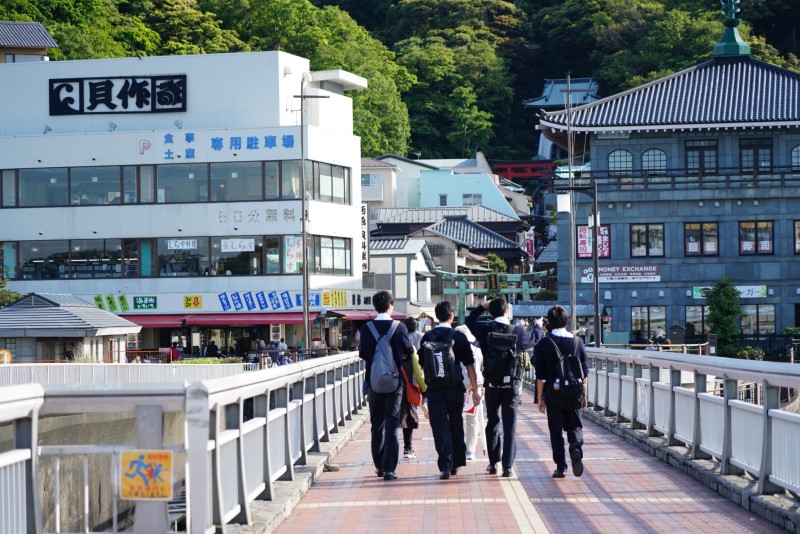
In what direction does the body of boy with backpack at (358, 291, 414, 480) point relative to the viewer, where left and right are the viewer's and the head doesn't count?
facing away from the viewer

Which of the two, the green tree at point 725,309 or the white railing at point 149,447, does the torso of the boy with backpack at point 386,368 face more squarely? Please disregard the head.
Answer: the green tree

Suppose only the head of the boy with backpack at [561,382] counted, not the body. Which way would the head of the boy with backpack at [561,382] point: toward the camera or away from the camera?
away from the camera

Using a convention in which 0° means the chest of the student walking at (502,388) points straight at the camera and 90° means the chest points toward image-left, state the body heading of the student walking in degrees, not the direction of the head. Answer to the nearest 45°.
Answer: approximately 180°

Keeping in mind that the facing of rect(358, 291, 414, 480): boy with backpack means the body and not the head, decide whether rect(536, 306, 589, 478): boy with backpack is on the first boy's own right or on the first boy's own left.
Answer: on the first boy's own right

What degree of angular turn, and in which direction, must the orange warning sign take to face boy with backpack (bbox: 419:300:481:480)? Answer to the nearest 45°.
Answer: approximately 135° to its left

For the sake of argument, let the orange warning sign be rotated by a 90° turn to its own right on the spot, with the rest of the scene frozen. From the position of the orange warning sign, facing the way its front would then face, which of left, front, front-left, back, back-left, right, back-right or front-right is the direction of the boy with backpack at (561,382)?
back-right

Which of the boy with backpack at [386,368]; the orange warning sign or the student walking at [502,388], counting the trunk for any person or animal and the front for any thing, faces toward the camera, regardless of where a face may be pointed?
the orange warning sign

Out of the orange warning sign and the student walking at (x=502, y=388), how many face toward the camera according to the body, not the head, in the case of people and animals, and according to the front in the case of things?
1

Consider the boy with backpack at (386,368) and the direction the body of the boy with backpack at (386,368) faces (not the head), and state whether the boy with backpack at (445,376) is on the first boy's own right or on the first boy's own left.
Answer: on the first boy's own right

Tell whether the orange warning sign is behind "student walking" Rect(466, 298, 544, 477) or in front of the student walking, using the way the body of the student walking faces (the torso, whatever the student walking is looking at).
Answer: behind

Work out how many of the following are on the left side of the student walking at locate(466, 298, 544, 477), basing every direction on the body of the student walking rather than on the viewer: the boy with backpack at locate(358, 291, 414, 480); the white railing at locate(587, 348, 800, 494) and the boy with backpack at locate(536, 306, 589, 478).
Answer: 1

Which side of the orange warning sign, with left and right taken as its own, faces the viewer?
front

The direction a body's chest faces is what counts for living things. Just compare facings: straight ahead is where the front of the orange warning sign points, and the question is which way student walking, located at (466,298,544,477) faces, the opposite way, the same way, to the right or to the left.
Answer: the opposite way

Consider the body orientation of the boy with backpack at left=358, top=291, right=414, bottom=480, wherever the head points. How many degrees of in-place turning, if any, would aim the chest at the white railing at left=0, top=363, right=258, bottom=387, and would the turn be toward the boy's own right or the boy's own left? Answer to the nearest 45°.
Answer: approximately 45° to the boy's own left
